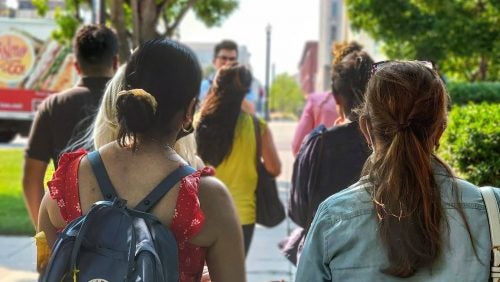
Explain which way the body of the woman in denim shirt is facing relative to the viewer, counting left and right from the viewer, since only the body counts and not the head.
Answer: facing away from the viewer

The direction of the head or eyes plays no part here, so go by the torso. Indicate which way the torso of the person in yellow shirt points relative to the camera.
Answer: away from the camera

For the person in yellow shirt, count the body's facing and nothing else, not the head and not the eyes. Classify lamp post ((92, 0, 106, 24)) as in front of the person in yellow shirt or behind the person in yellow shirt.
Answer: in front

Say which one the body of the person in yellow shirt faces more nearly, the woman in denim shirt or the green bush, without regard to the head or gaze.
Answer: the green bush

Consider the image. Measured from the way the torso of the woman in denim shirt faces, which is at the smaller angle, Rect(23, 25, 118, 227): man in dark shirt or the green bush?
the green bush

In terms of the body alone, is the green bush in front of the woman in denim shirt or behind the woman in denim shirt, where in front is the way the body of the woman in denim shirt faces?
in front

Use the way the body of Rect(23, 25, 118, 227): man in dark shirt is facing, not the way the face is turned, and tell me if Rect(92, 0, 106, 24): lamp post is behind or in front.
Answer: in front

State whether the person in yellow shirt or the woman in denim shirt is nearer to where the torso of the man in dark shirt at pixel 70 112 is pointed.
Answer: the person in yellow shirt

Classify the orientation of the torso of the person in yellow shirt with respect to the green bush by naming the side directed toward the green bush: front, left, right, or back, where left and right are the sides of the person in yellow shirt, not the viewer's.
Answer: right

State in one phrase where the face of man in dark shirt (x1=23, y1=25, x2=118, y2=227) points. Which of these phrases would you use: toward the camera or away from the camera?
away from the camera

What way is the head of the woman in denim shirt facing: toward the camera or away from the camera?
away from the camera

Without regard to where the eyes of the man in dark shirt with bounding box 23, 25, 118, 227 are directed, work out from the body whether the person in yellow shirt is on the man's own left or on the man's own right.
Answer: on the man's own right

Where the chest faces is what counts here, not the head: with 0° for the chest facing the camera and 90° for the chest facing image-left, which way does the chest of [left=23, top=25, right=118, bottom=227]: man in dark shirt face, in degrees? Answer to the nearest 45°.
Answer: approximately 180°

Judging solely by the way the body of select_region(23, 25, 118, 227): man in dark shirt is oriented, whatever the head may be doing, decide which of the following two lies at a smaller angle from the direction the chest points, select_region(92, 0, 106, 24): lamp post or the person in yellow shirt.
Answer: the lamp post
